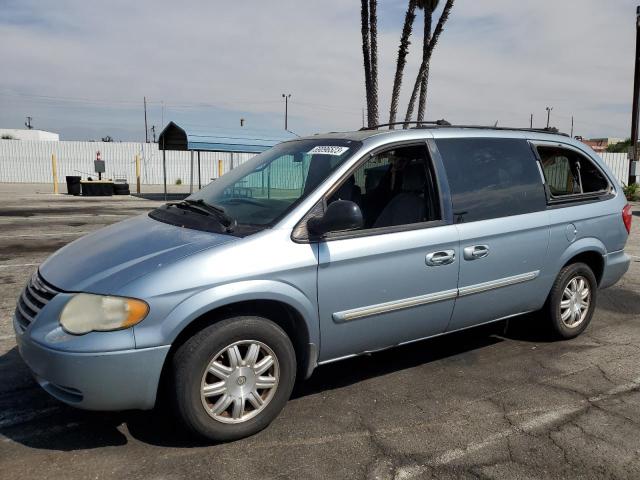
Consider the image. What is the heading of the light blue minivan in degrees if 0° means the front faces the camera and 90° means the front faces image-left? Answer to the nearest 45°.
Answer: approximately 45°

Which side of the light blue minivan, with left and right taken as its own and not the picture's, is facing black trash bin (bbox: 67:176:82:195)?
right

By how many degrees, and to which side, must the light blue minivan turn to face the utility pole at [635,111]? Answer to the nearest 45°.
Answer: approximately 180°

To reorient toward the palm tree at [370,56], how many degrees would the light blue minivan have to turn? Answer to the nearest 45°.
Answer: approximately 135° to its right

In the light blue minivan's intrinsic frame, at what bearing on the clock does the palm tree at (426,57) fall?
The palm tree is roughly at 5 o'clock from the light blue minivan.

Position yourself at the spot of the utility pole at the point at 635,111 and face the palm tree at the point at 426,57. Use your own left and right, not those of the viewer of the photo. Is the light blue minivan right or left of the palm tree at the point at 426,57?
left
